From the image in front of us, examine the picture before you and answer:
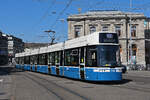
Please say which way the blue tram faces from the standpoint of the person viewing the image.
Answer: facing the viewer and to the right of the viewer
